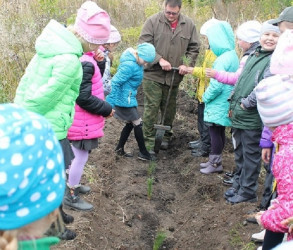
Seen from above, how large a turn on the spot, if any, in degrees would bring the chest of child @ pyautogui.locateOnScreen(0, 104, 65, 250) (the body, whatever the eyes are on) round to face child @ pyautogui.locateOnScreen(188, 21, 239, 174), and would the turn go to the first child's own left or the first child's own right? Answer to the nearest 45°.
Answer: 0° — they already face them

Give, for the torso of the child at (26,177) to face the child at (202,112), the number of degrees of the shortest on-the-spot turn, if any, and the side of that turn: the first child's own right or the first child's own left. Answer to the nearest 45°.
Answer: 0° — they already face them

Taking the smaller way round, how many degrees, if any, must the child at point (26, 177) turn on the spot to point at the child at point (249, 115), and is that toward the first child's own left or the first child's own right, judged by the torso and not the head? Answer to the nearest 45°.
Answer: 0° — they already face them

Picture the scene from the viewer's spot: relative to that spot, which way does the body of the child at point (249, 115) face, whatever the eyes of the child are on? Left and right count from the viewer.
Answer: facing the viewer and to the left of the viewer

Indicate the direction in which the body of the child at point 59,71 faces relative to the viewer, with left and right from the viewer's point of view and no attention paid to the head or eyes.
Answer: facing to the right of the viewer

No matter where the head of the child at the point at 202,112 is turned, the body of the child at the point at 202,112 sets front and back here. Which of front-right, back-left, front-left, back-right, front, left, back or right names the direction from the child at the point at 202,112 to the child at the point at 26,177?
left

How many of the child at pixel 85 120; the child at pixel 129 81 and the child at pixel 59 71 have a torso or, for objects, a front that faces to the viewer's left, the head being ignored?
0

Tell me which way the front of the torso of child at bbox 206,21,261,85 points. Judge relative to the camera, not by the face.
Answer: to the viewer's left

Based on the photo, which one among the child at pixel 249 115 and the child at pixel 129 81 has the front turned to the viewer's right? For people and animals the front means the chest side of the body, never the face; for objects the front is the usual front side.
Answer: the child at pixel 129 81
